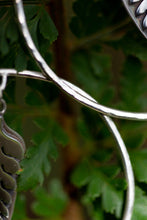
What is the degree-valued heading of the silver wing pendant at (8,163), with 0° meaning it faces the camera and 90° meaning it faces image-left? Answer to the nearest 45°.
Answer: approximately 0°
